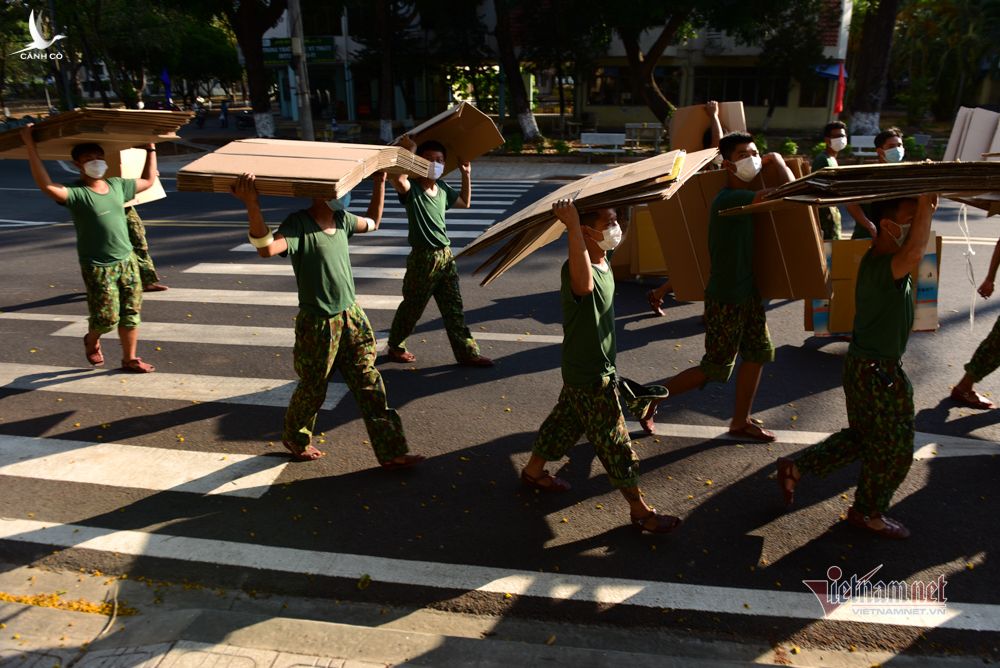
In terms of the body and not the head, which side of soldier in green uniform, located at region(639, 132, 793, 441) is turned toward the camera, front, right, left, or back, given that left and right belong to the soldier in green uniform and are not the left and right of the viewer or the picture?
right

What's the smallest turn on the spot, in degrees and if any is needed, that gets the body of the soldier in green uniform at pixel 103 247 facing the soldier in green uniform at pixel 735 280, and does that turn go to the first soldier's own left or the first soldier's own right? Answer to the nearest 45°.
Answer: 0° — they already face them

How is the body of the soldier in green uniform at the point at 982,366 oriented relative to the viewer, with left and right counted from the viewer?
facing to the right of the viewer

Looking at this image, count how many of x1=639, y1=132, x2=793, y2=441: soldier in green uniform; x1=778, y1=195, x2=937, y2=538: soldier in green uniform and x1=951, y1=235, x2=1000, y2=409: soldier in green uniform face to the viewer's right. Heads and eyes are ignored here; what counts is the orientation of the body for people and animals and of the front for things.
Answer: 3

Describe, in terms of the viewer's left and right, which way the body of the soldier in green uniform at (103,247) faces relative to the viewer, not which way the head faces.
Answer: facing the viewer and to the right of the viewer

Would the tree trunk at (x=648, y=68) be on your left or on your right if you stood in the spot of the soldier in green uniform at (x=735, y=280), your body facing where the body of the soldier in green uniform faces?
on your left

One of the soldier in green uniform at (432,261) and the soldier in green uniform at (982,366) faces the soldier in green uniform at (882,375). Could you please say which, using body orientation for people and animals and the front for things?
the soldier in green uniform at (432,261)

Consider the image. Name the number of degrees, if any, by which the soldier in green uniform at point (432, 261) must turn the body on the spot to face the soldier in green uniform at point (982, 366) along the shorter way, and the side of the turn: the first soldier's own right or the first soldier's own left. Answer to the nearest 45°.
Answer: approximately 45° to the first soldier's own left

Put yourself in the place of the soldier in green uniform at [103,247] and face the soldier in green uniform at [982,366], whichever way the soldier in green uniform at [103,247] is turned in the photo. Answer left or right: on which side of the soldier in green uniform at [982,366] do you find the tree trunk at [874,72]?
left

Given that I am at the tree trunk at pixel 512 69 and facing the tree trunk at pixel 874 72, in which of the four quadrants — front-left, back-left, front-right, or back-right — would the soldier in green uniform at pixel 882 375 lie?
front-right

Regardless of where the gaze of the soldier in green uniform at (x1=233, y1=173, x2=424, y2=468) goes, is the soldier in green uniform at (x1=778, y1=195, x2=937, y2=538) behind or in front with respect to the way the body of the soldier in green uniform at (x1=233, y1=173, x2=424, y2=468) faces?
in front

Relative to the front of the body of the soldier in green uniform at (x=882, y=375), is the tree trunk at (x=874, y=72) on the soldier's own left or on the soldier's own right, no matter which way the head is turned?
on the soldier's own left

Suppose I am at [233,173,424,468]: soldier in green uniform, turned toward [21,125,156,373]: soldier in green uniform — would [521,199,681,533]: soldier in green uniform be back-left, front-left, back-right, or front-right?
back-right

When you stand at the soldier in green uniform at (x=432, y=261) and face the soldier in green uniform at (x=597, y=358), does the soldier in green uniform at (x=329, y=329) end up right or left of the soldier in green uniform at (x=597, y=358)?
right
